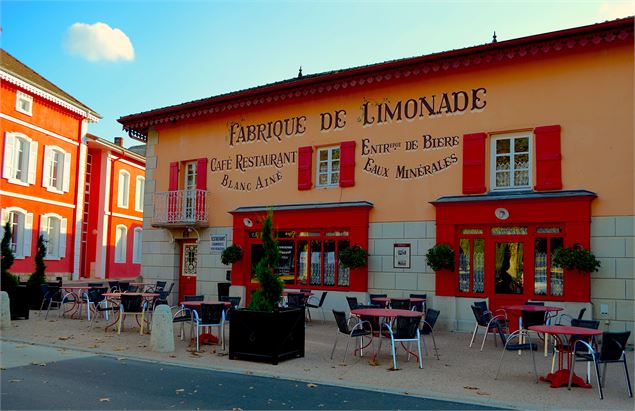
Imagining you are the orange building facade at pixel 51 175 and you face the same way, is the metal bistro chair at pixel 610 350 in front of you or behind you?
in front

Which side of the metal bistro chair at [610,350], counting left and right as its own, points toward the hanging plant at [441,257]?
front

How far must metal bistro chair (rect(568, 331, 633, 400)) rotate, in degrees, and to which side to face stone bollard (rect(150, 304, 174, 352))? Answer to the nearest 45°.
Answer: approximately 45° to its left

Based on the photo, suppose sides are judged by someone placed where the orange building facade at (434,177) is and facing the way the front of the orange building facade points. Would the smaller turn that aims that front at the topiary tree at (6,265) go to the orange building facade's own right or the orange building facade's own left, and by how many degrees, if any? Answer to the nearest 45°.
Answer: approximately 45° to the orange building facade's own right

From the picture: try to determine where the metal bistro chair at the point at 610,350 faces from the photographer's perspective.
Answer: facing away from the viewer and to the left of the viewer

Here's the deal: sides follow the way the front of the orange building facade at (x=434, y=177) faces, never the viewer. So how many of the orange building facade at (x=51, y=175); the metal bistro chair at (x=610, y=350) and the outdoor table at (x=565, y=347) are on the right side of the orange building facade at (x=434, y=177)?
1

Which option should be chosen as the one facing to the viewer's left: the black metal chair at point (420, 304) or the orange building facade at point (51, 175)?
the black metal chair
